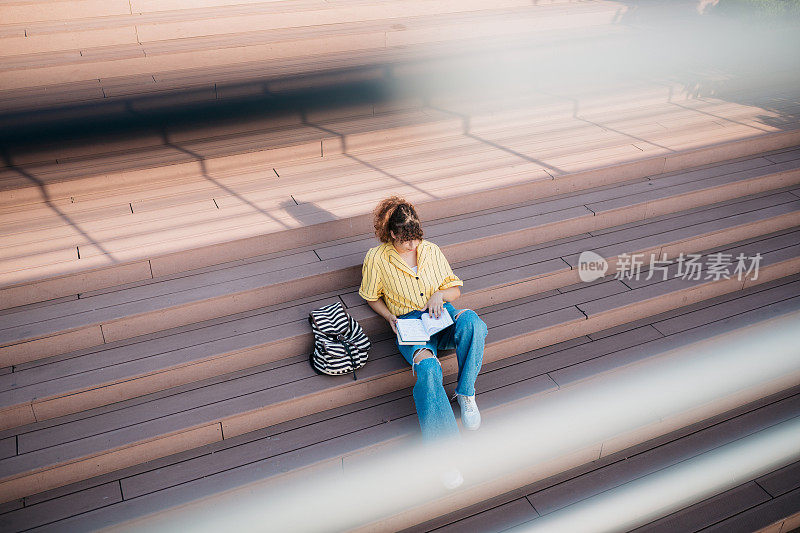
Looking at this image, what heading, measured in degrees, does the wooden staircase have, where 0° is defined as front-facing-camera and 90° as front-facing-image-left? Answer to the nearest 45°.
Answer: approximately 315°

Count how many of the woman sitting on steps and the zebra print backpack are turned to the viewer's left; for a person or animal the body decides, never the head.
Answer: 0

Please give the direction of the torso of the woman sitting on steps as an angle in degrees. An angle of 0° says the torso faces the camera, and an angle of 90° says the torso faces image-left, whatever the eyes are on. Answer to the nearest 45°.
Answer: approximately 315°

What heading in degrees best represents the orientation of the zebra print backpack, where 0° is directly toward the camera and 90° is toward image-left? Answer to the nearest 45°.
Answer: approximately 0°
